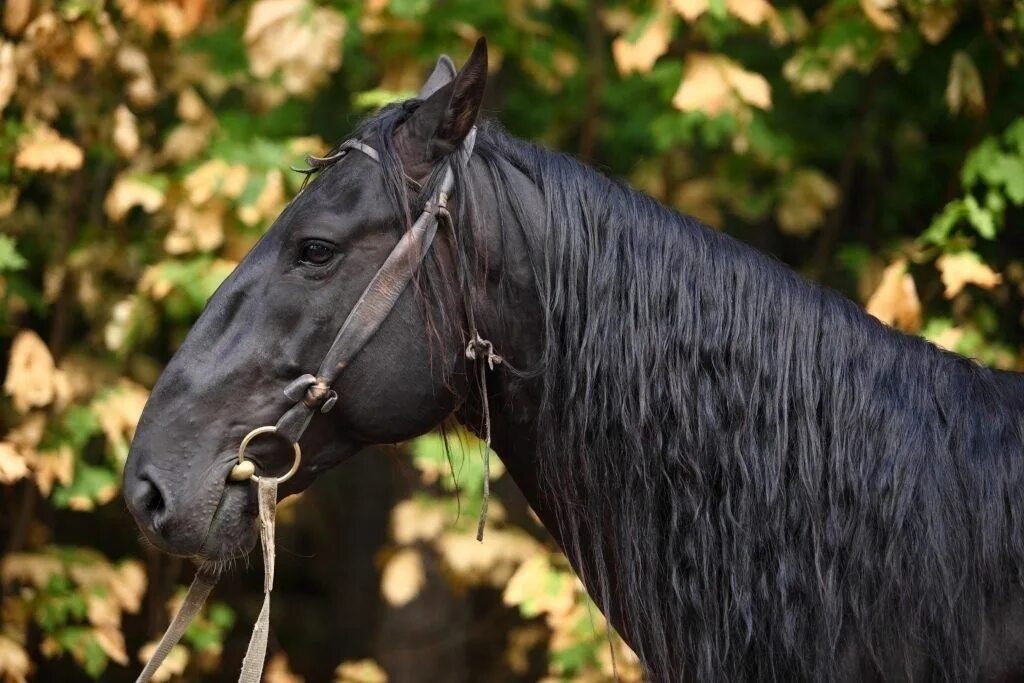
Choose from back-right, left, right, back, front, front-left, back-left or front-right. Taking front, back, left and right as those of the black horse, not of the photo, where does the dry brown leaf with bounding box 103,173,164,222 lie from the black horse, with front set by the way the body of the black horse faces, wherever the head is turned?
front-right

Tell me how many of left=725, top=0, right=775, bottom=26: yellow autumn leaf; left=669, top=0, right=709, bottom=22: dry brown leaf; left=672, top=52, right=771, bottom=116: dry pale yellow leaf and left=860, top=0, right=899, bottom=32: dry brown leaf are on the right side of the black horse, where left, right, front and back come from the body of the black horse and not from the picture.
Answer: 4

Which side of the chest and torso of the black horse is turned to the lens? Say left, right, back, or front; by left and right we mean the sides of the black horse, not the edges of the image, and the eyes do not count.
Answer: left

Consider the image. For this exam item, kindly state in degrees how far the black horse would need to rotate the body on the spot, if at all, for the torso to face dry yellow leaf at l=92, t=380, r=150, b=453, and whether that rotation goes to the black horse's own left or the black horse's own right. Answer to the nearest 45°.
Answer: approximately 45° to the black horse's own right

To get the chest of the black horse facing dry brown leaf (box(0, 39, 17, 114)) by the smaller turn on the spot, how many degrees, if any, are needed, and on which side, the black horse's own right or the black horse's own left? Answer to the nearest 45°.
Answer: approximately 45° to the black horse's own right

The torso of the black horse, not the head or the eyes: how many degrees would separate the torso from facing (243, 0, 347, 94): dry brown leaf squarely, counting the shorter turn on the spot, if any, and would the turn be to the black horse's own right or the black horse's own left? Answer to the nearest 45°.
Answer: approximately 45° to the black horse's own right

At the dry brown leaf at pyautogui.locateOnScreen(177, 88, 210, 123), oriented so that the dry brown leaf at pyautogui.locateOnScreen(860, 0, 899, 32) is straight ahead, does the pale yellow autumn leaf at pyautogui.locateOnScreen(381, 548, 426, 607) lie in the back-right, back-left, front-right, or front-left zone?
front-right

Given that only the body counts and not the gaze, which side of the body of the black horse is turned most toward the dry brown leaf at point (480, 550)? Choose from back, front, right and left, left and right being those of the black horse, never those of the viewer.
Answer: right

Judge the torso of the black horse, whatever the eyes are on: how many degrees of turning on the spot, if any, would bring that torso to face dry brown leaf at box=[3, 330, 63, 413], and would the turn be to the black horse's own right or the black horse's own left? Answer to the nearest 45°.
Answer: approximately 45° to the black horse's own right

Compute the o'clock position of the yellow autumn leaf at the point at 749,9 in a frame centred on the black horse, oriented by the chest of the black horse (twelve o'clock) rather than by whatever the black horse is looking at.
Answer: The yellow autumn leaf is roughly at 3 o'clock from the black horse.
